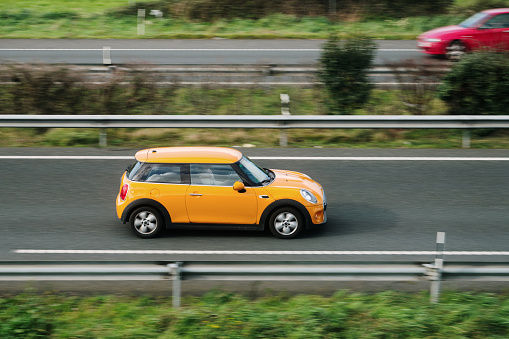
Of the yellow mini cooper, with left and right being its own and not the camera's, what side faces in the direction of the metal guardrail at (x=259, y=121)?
left

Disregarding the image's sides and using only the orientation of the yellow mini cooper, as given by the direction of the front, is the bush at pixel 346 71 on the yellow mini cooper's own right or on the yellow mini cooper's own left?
on the yellow mini cooper's own left

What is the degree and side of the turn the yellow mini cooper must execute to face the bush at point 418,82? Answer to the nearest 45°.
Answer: approximately 45° to its left

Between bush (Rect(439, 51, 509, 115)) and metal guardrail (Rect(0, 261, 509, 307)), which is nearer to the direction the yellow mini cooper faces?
the bush

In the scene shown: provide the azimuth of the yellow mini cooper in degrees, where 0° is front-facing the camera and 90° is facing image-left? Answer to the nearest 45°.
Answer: approximately 270°

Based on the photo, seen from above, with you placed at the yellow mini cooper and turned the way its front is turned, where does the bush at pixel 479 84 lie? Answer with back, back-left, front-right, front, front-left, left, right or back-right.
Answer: front-left

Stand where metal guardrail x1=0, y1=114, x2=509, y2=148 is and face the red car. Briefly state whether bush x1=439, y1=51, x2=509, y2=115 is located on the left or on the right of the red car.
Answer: right

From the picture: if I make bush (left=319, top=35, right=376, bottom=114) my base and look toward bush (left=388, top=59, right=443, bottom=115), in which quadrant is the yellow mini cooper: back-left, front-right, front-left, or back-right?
back-right
